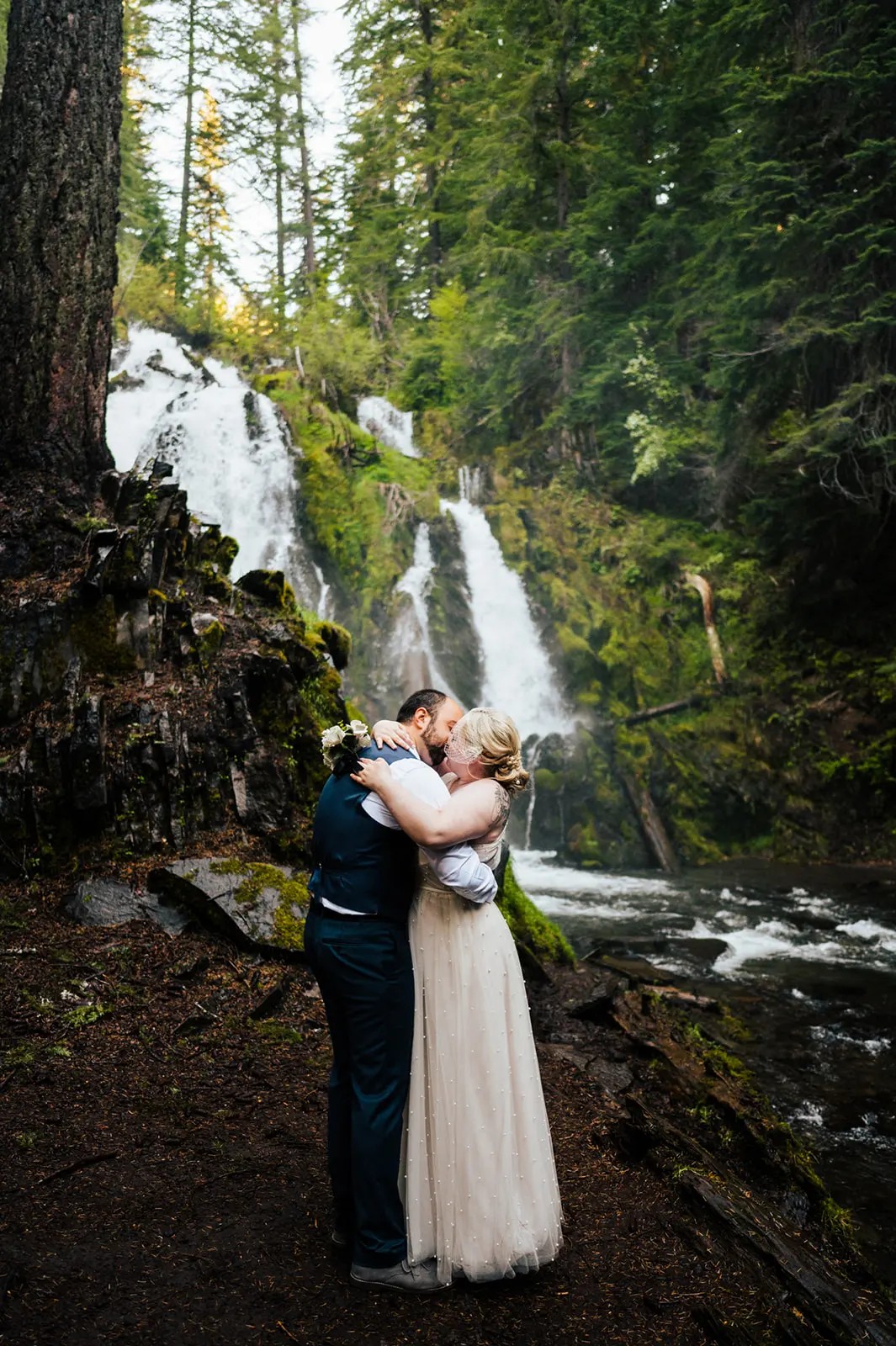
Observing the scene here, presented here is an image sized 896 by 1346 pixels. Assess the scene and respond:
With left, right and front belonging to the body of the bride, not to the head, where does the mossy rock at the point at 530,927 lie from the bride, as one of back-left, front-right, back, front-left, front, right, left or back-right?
right

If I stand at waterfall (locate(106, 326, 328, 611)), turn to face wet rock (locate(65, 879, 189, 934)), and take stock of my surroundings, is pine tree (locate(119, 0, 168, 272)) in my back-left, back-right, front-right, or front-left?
back-right

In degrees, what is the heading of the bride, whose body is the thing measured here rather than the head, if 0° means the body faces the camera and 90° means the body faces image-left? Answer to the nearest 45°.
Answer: approximately 90°

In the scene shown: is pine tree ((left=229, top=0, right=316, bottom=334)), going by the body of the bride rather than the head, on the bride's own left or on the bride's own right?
on the bride's own right

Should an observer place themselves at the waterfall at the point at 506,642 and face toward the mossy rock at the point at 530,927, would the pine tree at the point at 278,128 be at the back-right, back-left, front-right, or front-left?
back-right

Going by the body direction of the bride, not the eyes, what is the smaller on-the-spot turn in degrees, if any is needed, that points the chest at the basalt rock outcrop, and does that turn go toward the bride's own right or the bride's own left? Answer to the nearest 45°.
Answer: approximately 45° to the bride's own right

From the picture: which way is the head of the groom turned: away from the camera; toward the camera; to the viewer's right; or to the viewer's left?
to the viewer's right
